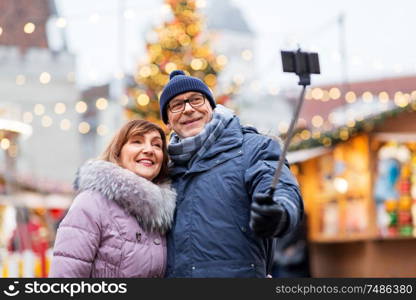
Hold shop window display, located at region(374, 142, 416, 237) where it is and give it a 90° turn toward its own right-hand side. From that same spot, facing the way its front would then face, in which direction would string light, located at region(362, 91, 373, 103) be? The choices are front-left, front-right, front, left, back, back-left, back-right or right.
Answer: right

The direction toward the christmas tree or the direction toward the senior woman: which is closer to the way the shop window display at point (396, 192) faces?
the senior woman

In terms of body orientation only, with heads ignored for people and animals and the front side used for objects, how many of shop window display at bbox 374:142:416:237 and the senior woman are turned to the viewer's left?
0

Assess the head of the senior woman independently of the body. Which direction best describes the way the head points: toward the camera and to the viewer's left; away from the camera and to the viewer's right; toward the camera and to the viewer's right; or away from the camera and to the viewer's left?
toward the camera and to the viewer's right

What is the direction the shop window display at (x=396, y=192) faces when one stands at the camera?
facing the viewer

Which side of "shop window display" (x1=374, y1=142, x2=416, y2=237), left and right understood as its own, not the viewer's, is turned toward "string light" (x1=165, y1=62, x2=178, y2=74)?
right

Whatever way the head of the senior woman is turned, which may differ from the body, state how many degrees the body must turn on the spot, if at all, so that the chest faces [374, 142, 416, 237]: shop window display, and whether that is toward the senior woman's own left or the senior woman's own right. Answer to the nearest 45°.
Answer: approximately 90° to the senior woman's own left

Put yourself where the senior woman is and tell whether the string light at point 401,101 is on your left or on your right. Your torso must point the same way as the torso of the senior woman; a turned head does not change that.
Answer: on your left

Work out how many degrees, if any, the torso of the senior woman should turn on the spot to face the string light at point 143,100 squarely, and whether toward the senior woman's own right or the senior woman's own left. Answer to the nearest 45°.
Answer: approximately 135° to the senior woman's own left
